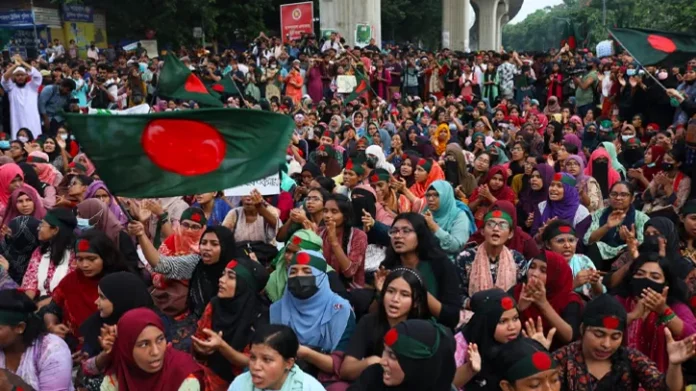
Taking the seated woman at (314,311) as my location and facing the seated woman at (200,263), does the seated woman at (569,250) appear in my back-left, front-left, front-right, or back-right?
back-right

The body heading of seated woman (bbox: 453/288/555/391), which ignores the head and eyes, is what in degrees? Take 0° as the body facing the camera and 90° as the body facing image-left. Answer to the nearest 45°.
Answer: approximately 315°

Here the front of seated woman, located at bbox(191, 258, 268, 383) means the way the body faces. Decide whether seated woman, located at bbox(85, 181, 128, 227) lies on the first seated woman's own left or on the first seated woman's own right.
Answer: on the first seated woman's own right

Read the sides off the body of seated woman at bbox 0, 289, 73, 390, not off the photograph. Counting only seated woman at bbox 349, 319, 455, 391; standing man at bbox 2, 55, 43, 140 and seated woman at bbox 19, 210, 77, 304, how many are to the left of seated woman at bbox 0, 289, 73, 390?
1

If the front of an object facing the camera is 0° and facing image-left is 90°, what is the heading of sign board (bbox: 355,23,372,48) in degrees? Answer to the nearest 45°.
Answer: approximately 0°

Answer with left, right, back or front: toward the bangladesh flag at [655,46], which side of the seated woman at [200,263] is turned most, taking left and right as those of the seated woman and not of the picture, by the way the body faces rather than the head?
back

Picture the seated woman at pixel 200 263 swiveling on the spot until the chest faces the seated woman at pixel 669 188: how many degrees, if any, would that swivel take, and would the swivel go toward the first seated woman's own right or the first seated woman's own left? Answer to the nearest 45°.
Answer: approximately 135° to the first seated woman's own left

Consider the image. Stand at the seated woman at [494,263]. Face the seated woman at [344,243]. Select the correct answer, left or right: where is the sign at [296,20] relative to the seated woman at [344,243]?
right

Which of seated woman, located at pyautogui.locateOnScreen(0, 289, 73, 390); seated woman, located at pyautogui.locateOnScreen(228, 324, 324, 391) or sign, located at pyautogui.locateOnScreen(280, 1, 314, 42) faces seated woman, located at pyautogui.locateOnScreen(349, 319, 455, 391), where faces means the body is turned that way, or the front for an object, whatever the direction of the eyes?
the sign

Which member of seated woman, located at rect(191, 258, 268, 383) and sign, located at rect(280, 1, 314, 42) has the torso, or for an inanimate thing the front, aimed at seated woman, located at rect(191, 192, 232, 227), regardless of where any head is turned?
the sign
